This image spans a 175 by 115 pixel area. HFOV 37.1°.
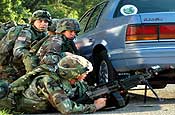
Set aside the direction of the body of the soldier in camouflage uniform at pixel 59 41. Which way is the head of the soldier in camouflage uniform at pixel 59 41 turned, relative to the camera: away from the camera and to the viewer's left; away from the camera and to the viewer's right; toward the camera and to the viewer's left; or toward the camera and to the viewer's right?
toward the camera and to the viewer's right

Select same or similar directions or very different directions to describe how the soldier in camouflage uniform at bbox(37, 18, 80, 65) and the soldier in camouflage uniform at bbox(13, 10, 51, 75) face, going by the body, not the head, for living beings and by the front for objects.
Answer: same or similar directions

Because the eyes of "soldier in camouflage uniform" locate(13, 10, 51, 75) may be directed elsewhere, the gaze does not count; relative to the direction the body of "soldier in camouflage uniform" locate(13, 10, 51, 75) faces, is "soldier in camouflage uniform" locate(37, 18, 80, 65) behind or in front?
in front

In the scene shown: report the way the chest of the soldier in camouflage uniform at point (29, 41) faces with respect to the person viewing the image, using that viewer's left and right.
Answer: facing the viewer and to the right of the viewer

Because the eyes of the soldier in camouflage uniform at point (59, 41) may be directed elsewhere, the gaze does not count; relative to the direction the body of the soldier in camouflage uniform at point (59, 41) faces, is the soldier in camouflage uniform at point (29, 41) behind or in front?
behind

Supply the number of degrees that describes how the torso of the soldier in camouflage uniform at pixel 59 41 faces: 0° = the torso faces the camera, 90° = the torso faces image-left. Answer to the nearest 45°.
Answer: approximately 315°

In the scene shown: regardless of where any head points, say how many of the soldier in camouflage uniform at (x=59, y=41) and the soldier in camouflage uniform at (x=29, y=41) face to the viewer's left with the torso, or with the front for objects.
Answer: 0
